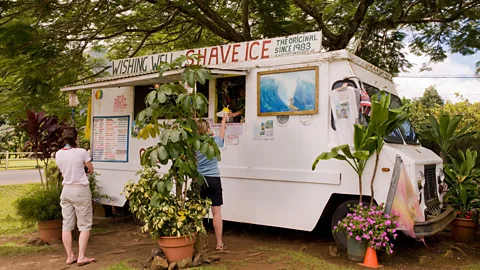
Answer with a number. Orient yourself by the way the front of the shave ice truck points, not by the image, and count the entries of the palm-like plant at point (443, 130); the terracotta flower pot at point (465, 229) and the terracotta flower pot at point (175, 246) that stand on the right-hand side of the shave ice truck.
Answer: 1

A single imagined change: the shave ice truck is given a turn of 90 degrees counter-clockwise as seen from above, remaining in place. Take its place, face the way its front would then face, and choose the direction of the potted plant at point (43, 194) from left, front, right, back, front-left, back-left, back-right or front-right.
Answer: back-left

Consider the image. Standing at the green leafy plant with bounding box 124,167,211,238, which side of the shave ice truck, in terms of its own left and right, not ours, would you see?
right

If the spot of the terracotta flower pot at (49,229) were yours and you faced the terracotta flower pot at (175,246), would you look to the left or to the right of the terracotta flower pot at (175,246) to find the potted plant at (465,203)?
left

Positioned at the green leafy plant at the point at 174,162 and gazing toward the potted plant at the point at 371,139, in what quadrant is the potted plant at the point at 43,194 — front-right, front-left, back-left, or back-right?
back-left

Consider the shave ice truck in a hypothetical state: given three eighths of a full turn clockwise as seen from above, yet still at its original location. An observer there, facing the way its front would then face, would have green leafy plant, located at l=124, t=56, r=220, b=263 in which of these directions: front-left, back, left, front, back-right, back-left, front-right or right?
front-left

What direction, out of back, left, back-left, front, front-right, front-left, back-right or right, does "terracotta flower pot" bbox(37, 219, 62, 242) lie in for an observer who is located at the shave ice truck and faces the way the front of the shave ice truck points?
back-right

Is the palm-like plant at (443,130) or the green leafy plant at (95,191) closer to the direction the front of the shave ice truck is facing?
the palm-like plant

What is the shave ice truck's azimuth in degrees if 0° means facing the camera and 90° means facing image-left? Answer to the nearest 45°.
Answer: approximately 315°

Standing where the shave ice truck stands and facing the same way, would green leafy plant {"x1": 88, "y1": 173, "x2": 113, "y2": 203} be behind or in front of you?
behind

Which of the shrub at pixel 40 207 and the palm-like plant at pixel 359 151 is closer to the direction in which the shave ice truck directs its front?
the palm-like plant

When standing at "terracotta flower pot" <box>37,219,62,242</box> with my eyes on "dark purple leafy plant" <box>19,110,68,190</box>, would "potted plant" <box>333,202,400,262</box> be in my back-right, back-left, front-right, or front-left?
back-right

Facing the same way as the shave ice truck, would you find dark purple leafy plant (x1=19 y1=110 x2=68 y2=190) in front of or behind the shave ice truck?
behind

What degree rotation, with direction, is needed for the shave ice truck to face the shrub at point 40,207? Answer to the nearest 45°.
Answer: approximately 135° to its right
